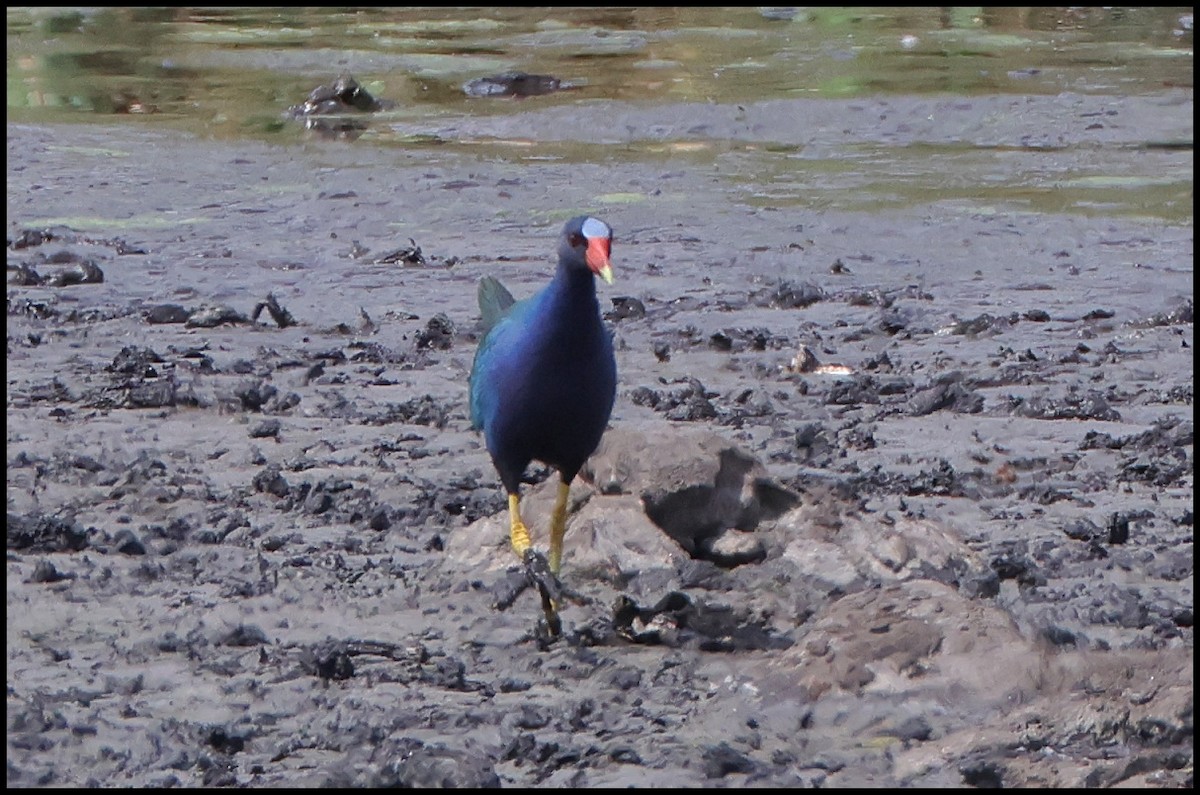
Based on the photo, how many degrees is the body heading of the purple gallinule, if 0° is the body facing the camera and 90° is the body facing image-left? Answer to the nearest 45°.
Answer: approximately 315°
